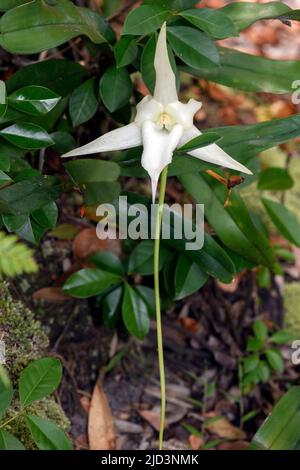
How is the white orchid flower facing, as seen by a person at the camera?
facing the viewer

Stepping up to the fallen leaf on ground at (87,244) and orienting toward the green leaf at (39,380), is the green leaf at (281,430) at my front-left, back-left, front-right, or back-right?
front-left
